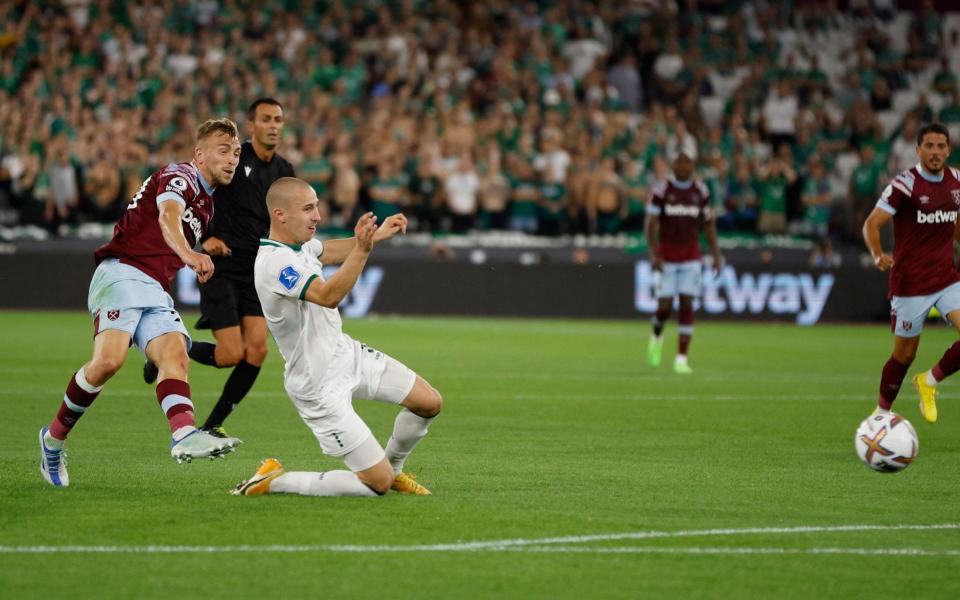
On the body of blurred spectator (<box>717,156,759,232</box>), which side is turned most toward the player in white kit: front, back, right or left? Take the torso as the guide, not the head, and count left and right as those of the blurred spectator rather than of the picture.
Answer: front

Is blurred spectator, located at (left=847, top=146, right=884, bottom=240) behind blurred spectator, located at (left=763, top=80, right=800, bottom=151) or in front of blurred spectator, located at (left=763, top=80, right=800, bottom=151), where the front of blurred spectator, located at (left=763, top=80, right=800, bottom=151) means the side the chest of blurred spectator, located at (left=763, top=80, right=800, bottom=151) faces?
in front

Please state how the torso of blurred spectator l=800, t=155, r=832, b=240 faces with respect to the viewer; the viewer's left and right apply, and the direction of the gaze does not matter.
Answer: facing the viewer

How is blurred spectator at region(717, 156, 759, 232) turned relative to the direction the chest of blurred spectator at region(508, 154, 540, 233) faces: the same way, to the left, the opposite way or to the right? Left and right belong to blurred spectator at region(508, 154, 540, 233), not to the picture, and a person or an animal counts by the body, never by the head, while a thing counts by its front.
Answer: the same way

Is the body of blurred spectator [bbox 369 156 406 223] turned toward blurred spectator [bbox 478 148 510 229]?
no

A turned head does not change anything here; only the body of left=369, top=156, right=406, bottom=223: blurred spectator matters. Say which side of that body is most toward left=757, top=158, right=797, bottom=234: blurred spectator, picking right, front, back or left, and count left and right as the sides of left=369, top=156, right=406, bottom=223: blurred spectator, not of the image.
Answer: left

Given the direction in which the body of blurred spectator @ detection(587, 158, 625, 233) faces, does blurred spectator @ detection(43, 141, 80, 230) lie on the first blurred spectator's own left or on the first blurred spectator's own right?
on the first blurred spectator's own right

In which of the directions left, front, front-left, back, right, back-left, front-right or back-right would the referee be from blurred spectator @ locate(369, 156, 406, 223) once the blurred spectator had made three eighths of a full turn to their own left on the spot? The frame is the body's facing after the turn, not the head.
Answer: back-right

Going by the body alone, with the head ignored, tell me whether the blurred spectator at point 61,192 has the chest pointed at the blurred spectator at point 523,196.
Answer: no

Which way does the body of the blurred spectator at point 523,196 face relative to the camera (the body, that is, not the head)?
toward the camera

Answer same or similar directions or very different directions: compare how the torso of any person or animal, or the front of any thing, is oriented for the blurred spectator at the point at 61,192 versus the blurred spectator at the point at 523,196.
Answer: same or similar directions

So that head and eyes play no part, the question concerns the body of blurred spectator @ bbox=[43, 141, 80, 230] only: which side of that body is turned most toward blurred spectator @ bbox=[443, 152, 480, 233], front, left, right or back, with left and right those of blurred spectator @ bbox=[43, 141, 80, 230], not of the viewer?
left

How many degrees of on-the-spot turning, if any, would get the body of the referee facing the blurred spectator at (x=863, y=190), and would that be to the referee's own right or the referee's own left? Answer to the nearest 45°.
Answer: approximately 90° to the referee's own left

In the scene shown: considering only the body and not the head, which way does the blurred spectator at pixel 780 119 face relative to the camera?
toward the camera

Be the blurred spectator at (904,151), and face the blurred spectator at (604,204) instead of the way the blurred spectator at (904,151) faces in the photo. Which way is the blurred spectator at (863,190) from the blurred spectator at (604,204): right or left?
left

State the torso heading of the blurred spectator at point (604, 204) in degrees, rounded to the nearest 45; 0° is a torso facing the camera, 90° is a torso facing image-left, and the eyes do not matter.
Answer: approximately 0°
